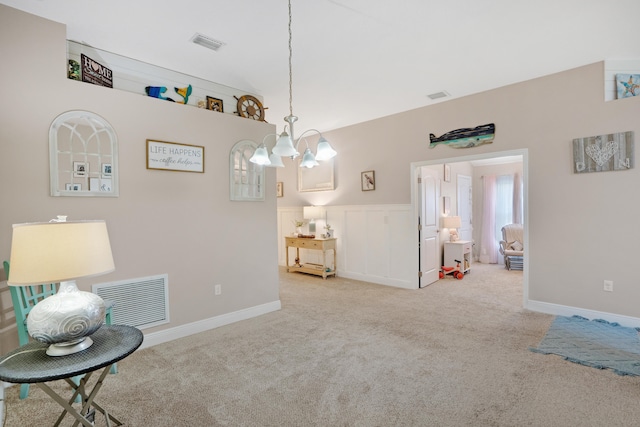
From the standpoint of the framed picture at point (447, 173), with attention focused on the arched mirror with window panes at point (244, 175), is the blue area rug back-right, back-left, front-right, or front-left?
front-left

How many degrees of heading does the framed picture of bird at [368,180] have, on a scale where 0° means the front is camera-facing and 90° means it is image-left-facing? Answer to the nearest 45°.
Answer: approximately 0°

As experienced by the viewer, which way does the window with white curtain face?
facing the viewer

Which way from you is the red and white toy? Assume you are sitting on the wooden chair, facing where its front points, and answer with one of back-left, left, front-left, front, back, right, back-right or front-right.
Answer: front-left

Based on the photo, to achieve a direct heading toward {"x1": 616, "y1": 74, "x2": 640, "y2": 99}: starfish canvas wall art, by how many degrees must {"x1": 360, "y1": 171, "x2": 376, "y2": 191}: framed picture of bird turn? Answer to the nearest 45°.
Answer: approximately 45° to its left

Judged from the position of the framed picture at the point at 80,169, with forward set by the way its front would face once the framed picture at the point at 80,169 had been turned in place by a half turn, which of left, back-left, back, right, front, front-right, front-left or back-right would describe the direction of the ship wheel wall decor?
right

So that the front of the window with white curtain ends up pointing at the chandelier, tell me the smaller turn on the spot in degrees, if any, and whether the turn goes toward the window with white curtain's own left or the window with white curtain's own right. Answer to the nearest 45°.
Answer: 0° — it already faces it

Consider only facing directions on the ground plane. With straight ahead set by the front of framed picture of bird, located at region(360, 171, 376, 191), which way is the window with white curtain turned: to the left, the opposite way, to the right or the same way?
the same way

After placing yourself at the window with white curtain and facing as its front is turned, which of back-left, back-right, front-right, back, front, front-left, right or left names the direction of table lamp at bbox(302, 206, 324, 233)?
front-right

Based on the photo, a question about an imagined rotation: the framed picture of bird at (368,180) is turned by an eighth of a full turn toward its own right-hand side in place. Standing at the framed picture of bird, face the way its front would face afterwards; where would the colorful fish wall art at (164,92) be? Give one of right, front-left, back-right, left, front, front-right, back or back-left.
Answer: front

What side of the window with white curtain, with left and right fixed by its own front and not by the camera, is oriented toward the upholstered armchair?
front

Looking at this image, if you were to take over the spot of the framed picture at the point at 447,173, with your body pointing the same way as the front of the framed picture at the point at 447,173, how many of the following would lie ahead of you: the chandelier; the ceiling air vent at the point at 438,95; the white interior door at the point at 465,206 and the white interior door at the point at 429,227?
3

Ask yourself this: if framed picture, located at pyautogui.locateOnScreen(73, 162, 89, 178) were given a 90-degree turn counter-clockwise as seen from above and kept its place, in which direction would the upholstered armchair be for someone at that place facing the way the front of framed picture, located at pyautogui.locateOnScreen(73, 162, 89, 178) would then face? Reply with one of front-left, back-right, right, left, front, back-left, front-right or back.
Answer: front

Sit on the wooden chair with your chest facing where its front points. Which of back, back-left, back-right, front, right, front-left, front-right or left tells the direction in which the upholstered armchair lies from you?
front-left

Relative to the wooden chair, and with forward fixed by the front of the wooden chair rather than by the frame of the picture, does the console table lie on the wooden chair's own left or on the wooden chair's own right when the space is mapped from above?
on the wooden chair's own left

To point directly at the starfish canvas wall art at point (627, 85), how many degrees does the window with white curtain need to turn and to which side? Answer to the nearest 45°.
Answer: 0° — it already faces it

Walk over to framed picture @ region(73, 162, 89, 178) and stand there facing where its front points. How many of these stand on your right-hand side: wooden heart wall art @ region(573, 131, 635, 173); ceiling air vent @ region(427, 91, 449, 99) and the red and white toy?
0
